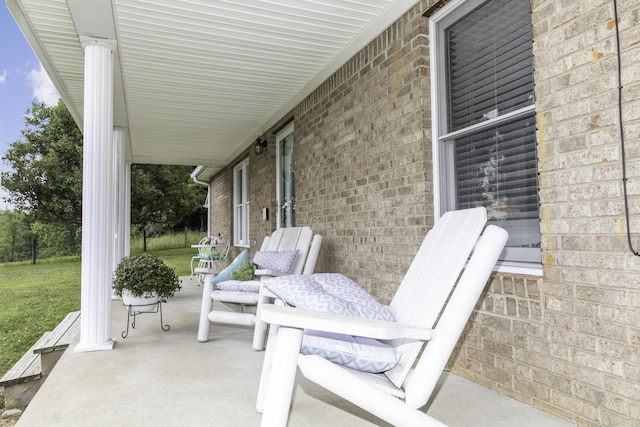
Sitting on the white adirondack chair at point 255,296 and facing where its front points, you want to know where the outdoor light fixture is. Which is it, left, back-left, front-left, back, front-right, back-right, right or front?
back-right

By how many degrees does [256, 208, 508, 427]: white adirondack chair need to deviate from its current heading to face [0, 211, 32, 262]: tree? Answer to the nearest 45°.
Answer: approximately 45° to its right

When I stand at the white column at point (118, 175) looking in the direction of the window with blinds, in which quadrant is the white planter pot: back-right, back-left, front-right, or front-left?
front-right

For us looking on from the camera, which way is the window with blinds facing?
facing the viewer and to the left of the viewer

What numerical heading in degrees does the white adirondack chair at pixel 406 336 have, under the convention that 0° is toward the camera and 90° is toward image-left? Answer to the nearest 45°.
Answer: approximately 90°

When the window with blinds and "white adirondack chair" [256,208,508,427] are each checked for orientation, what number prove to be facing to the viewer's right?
0

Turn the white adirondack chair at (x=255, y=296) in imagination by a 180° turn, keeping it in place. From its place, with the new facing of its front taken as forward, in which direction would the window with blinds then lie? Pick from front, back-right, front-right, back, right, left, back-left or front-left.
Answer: right
